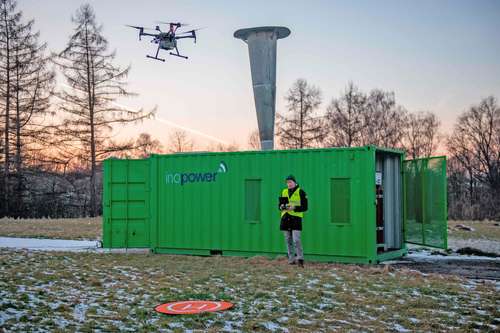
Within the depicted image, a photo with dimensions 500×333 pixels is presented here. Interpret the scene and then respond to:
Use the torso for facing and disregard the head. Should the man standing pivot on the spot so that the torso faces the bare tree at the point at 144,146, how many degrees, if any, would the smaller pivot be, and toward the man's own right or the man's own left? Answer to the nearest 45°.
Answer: approximately 135° to the man's own right

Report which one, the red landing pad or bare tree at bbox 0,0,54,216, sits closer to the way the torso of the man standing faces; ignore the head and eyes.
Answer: the red landing pad

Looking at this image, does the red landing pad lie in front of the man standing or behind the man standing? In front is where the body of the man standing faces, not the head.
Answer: in front

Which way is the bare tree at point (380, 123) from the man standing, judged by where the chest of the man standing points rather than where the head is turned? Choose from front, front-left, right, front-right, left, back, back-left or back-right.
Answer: back-right

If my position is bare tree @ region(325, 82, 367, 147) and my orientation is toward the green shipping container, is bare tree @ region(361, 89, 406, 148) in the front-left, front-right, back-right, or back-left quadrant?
back-left

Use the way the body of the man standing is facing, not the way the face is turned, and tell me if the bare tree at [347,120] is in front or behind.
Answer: behind

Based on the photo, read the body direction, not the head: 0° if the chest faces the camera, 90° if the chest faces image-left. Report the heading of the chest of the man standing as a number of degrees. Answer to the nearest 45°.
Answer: approximately 45°

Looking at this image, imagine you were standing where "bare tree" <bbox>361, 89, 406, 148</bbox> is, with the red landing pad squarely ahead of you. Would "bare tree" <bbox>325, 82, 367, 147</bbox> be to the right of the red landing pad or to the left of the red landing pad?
right

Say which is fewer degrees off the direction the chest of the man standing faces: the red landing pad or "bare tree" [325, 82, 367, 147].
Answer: the red landing pad
